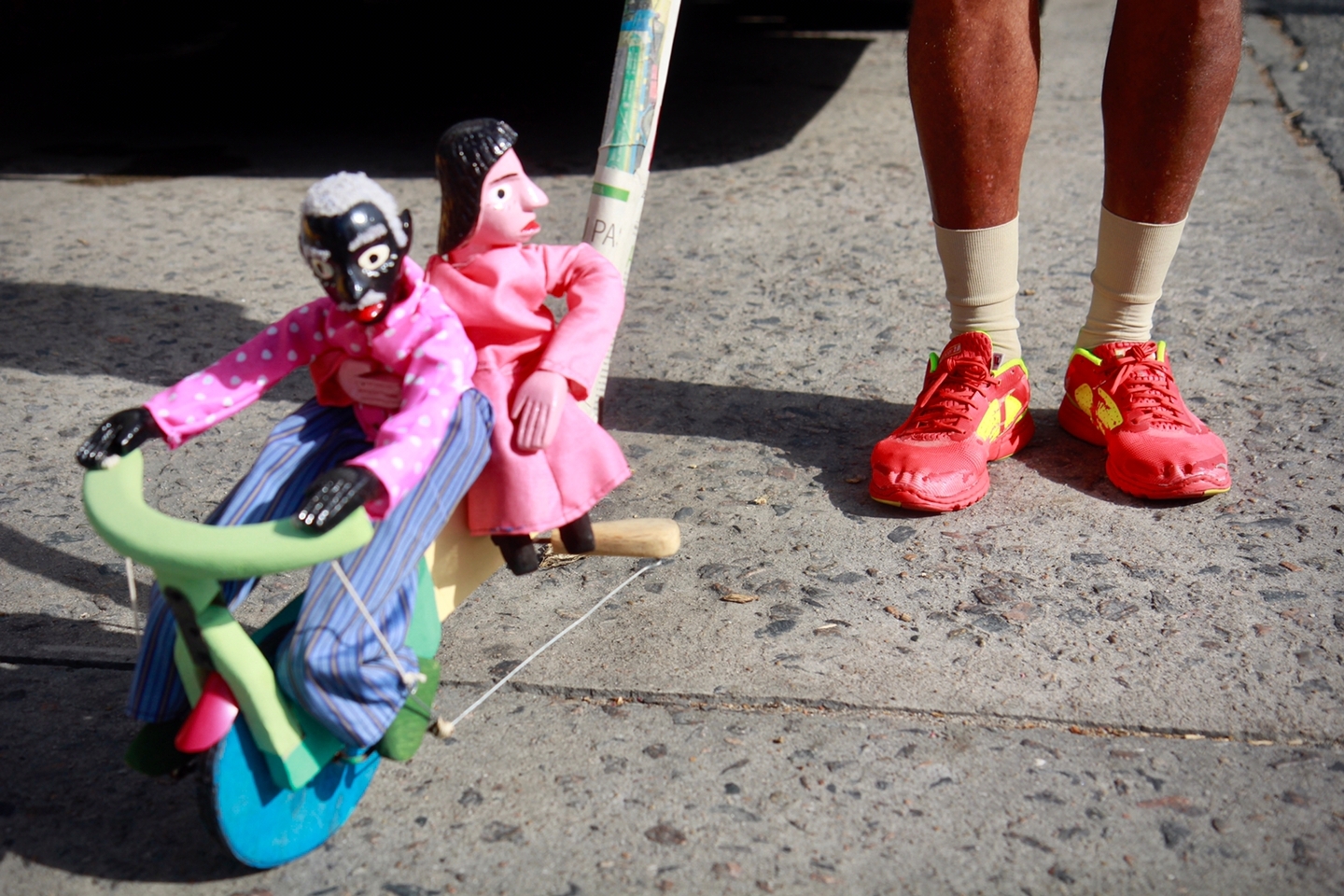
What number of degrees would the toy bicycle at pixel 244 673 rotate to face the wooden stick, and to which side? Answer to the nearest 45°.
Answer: approximately 180°

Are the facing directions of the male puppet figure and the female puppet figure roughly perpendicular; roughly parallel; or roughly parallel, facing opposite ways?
roughly perpendicular

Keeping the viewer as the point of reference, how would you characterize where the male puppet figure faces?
facing the viewer and to the left of the viewer

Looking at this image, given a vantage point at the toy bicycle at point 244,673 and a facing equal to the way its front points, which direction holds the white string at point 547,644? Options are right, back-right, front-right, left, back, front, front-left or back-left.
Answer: back

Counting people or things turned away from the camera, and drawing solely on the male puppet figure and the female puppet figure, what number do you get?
0
